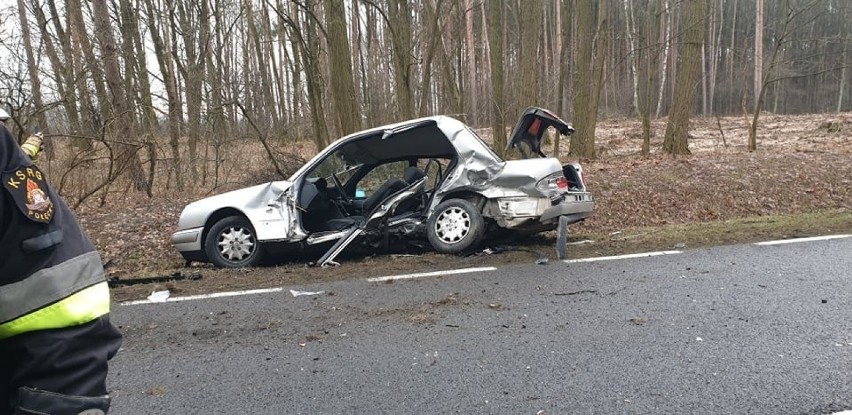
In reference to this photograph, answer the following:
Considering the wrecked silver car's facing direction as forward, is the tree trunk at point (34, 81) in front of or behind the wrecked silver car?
in front

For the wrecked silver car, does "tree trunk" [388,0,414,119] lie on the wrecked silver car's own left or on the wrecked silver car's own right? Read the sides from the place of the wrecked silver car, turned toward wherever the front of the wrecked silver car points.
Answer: on the wrecked silver car's own right

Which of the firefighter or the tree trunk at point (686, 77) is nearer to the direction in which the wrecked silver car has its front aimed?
the firefighter

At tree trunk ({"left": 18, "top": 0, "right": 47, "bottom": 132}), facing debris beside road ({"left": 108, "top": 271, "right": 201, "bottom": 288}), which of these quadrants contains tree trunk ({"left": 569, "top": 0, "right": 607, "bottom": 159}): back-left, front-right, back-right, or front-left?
front-left

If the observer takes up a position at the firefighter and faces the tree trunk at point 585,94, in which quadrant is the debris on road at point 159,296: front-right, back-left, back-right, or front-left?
front-left

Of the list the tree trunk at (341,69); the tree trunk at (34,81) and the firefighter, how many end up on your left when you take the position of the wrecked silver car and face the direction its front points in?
1

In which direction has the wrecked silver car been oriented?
to the viewer's left

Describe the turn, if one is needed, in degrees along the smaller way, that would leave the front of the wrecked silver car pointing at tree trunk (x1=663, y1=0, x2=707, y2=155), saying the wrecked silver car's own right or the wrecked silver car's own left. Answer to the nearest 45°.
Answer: approximately 135° to the wrecked silver car's own right

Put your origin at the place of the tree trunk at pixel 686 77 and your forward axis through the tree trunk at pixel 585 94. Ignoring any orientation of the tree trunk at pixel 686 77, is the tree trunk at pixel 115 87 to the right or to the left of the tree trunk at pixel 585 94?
left

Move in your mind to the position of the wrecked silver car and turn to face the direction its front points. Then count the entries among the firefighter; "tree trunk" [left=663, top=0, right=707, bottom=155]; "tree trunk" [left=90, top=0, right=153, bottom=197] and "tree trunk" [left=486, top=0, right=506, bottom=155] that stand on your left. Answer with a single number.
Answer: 1

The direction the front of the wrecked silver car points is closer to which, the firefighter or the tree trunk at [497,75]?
the firefighter

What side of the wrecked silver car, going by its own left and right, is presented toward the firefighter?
left

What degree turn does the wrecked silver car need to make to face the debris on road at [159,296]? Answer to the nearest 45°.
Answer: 0° — it already faces it

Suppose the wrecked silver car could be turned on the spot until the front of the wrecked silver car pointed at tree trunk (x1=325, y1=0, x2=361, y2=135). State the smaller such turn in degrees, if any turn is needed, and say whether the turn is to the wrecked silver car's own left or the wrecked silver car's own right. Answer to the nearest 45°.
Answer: approximately 90° to the wrecked silver car's own right
